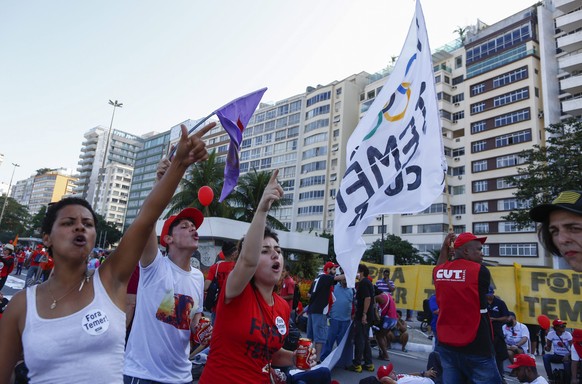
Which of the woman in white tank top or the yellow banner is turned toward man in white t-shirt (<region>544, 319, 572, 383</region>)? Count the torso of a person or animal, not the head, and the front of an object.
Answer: the yellow banner

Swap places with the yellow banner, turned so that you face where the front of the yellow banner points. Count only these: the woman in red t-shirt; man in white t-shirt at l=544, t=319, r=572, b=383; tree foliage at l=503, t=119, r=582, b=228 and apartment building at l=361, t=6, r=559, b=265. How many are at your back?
2

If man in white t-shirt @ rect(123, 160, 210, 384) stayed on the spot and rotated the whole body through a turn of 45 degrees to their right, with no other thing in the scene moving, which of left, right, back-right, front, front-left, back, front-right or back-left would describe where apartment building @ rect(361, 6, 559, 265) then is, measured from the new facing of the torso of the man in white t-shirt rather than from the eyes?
back-left

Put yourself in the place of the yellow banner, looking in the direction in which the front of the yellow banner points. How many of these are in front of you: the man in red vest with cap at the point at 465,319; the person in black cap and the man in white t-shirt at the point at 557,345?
3

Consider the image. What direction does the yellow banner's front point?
toward the camera

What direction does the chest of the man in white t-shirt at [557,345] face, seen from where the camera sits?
toward the camera

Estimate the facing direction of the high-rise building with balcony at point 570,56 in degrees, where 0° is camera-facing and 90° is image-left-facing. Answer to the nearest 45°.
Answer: approximately 45°

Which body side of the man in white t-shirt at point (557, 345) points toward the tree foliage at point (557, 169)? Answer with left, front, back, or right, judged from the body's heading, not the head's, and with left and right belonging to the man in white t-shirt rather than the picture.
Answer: back

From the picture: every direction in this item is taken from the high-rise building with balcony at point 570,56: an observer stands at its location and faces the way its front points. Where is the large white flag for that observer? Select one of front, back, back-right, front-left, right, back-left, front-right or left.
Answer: front-left

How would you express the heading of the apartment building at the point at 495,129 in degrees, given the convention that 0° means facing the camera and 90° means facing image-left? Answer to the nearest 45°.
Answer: approximately 45°

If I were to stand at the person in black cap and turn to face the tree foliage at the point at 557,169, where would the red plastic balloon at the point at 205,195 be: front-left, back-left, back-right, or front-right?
front-left

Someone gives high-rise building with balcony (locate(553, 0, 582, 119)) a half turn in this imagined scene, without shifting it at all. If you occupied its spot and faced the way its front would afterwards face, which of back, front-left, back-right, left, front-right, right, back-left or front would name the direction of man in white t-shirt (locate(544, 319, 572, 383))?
back-right

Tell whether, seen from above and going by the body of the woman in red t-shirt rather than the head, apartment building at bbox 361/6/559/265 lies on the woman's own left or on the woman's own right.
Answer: on the woman's own left
